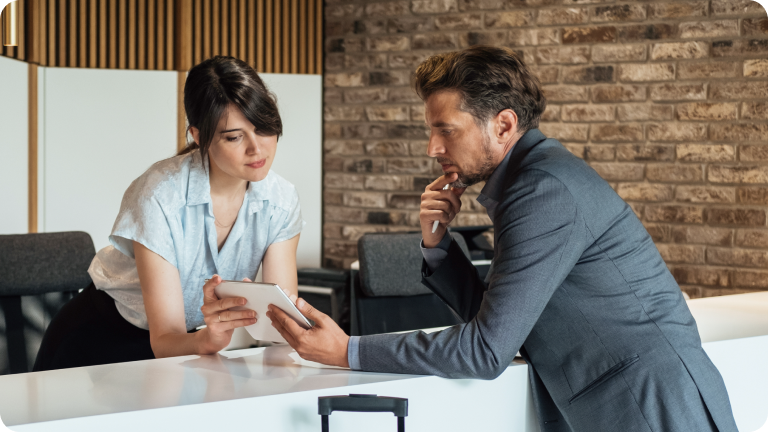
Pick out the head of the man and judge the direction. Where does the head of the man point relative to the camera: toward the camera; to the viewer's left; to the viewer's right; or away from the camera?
to the viewer's left

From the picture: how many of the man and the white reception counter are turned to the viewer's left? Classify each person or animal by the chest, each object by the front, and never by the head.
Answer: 1

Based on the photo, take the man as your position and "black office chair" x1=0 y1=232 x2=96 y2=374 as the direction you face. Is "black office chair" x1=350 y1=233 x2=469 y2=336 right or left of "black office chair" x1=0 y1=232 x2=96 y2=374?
right

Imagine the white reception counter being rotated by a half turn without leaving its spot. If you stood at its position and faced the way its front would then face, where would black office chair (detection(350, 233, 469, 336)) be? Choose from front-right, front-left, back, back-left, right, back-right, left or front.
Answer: front-right

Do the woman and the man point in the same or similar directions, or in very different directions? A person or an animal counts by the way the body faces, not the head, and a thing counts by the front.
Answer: very different directions

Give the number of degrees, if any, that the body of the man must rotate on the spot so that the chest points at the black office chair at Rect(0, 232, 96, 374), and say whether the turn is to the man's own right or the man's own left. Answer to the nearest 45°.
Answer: approximately 45° to the man's own right

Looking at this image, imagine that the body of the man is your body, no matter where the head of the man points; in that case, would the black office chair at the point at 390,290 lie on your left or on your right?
on your right

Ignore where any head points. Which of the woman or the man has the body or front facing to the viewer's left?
the man

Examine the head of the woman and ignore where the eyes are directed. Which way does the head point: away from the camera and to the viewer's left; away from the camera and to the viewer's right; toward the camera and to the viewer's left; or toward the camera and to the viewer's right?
toward the camera and to the viewer's right

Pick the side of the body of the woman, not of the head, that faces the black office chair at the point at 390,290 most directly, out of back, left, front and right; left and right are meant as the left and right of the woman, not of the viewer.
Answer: left

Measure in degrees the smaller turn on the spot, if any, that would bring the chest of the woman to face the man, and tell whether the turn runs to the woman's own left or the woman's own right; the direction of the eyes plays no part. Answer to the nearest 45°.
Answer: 0° — they already face them

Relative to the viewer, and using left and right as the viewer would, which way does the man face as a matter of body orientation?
facing to the left of the viewer

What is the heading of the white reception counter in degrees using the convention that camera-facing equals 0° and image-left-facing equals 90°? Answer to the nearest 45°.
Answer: approximately 315°
